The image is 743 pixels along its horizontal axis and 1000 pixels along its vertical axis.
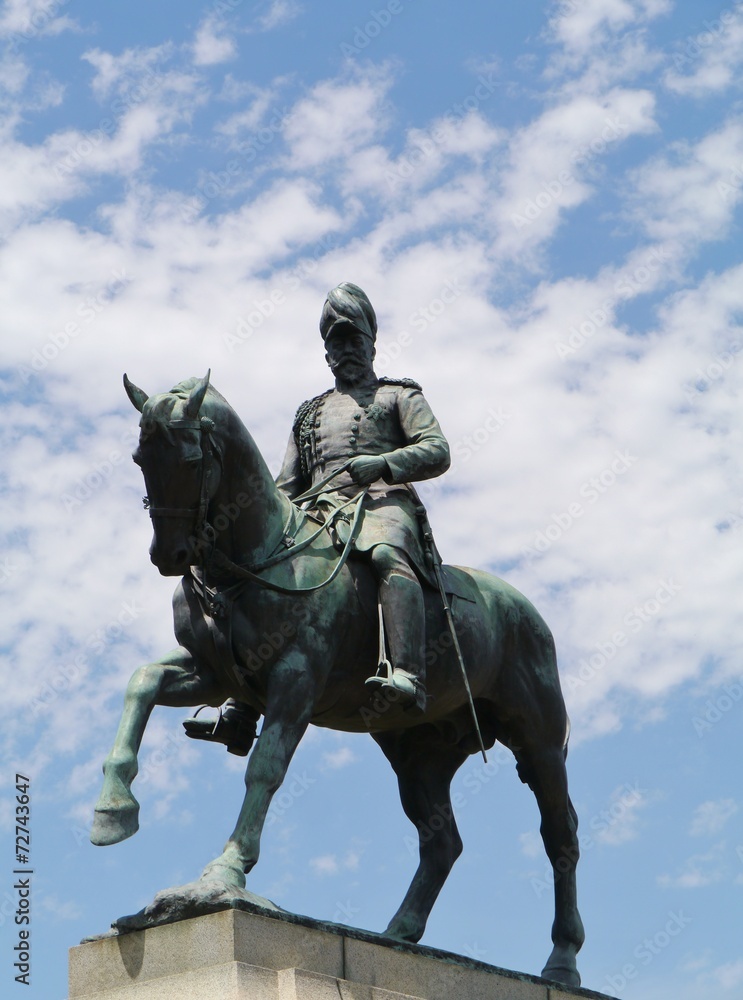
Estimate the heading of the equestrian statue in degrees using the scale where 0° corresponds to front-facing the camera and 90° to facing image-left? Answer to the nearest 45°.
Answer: approximately 45°
